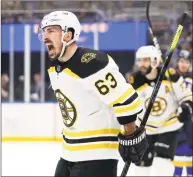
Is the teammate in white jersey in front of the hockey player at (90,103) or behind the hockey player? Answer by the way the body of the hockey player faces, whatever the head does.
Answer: behind

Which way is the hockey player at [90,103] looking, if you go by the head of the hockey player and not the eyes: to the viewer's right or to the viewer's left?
to the viewer's left

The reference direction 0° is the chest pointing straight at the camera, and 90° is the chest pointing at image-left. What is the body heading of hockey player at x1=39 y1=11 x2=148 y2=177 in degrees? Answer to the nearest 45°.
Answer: approximately 45°
